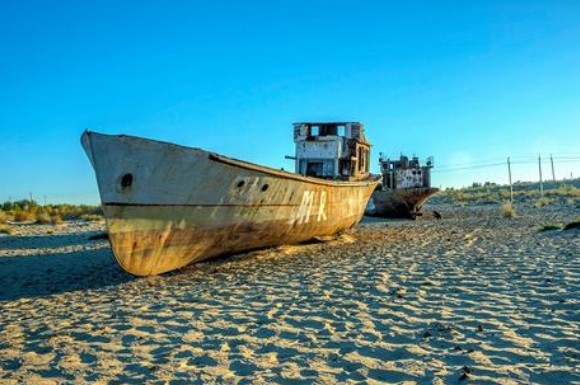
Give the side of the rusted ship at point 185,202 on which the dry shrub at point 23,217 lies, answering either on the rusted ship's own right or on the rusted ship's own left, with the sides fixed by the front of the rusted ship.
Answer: on the rusted ship's own right

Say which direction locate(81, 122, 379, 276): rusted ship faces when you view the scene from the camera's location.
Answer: facing the viewer and to the left of the viewer

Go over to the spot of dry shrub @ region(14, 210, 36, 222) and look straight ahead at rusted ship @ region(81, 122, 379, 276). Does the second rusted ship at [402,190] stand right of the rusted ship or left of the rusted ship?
left

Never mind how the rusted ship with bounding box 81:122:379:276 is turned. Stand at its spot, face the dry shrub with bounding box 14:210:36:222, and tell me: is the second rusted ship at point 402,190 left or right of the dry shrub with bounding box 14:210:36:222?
right

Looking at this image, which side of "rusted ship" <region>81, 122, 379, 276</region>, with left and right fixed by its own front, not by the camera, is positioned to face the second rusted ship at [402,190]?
back
